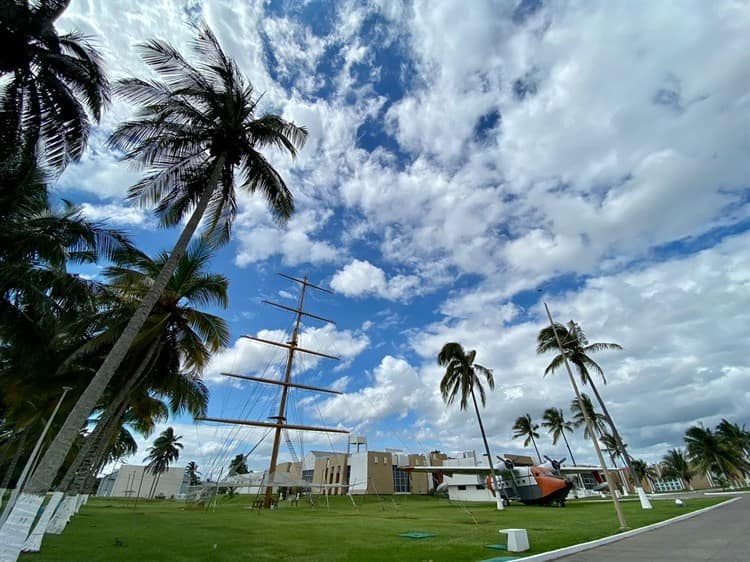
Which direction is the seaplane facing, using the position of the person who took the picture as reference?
facing the viewer and to the right of the viewer

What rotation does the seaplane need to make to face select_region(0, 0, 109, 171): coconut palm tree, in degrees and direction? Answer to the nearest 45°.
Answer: approximately 45° to its right

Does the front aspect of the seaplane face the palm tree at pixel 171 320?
no
